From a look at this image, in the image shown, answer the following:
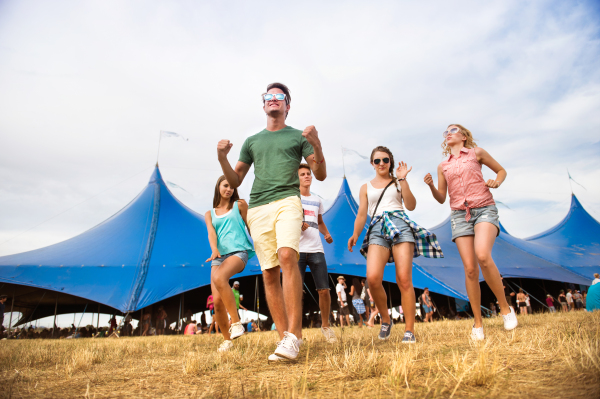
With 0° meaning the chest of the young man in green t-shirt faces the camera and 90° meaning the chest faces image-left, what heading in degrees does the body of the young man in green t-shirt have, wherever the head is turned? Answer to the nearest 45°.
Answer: approximately 0°

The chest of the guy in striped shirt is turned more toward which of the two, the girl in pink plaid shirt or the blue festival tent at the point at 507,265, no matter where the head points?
the girl in pink plaid shirt

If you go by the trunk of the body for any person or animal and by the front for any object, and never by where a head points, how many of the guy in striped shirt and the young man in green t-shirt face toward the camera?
2

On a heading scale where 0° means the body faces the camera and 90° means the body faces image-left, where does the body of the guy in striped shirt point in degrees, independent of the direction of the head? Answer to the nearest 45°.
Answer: approximately 0°

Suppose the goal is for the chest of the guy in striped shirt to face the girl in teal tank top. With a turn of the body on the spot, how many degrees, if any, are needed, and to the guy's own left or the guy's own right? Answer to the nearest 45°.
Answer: approximately 45° to the guy's own right

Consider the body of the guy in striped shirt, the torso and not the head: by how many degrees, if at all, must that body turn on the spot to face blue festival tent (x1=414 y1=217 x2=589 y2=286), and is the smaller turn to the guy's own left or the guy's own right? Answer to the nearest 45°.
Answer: approximately 135° to the guy's own left

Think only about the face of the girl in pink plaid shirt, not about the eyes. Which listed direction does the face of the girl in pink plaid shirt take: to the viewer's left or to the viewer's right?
to the viewer's left

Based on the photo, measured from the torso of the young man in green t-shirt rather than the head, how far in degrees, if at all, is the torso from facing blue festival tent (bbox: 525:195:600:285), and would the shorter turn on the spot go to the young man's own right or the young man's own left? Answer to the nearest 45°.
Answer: approximately 135° to the young man's own left

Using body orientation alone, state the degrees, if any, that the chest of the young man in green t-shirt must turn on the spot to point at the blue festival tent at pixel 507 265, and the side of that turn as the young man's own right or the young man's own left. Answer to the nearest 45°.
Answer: approximately 135° to the young man's own left

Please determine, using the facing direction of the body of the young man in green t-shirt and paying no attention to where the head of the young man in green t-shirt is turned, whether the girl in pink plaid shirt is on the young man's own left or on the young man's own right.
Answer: on the young man's own left

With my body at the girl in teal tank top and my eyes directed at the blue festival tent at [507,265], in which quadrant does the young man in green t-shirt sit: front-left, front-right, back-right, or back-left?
back-right
